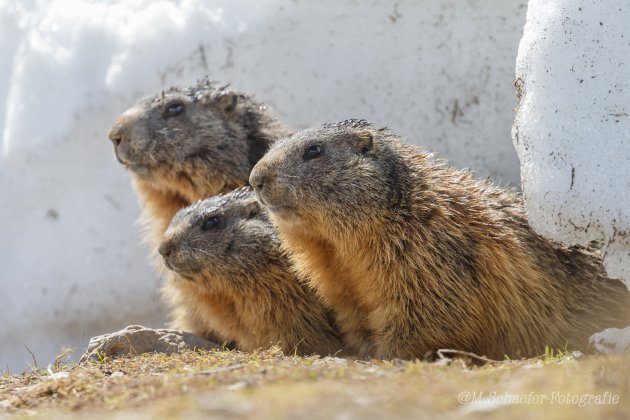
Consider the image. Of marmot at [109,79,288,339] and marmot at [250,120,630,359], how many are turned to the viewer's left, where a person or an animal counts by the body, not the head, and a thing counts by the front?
2

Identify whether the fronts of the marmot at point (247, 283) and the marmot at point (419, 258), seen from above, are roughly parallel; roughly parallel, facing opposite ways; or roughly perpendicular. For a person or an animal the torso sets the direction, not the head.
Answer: roughly parallel

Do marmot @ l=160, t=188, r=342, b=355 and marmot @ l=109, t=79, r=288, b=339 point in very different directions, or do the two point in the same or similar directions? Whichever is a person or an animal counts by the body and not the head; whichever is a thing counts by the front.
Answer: same or similar directions

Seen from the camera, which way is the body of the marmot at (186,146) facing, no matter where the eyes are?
to the viewer's left

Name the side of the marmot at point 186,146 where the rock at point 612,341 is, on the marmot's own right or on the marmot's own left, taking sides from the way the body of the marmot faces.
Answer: on the marmot's own left

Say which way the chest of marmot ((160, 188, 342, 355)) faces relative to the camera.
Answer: to the viewer's left

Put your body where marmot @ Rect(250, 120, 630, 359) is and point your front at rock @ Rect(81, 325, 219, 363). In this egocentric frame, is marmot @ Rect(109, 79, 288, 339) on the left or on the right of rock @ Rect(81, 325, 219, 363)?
right

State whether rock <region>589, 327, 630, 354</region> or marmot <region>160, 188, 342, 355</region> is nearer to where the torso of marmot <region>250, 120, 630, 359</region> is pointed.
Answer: the marmot

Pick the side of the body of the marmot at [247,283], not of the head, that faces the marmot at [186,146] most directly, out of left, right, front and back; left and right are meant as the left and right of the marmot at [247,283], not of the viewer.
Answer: right

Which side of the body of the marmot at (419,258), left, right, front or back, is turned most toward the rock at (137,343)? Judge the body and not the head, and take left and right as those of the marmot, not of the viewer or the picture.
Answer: front

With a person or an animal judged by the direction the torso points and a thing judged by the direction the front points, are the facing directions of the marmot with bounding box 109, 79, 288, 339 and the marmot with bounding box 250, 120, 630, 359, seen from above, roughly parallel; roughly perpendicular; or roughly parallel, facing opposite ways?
roughly parallel

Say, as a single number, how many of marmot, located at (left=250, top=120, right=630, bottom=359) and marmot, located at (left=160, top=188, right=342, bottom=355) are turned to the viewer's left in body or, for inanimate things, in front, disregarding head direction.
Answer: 2

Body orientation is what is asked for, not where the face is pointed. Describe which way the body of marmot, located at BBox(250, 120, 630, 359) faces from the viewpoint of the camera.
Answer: to the viewer's left

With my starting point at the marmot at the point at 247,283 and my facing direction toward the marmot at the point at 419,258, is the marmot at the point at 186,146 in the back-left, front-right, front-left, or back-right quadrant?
back-left
